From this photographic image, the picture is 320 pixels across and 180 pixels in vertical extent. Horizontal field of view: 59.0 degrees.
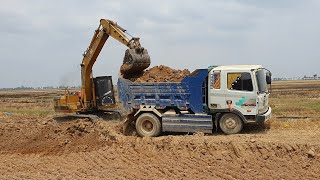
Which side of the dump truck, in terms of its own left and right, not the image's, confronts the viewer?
right

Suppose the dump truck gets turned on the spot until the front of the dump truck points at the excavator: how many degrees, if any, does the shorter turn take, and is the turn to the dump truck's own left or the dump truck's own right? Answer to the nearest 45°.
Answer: approximately 135° to the dump truck's own left
